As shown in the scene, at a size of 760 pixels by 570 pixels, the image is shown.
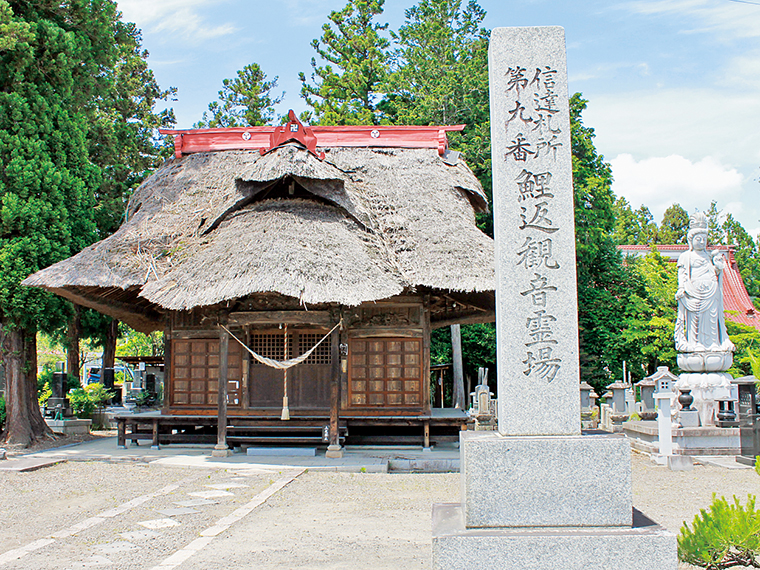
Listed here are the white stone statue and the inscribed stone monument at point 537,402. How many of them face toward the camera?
2

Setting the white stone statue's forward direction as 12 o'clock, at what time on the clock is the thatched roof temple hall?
The thatched roof temple hall is roughly at 2 o'clock from the white stone statue.

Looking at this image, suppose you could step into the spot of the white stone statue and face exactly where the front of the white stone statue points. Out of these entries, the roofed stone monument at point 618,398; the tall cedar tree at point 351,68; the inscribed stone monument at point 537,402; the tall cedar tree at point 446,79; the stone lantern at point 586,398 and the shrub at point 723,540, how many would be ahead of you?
2

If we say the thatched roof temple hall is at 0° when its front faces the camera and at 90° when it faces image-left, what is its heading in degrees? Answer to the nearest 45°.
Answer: approximately 0°

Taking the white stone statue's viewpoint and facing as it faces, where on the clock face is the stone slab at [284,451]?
The stone slab is roughly at 2 o'clock from the white stone statue.

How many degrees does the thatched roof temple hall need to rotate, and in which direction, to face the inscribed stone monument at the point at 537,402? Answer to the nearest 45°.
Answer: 0° — it already faces it
